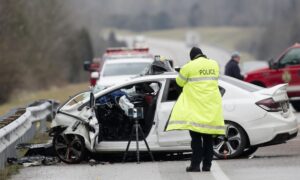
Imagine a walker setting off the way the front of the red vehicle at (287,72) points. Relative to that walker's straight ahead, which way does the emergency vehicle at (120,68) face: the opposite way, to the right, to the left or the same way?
to the left

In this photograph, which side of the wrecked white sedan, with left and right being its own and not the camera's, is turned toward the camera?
left

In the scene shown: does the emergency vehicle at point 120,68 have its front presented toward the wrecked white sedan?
yes

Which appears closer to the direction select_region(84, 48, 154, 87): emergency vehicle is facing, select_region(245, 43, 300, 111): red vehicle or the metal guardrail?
the metal guardrail

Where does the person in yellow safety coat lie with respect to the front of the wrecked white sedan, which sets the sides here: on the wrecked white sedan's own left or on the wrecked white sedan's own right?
on the wrecked white sedan's own left

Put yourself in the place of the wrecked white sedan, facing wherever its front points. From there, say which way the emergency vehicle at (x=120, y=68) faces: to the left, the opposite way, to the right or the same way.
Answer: to the left

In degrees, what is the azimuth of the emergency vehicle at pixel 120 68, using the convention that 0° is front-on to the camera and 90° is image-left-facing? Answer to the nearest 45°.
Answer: approximately 0°

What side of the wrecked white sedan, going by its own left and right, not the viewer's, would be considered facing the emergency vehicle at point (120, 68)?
right

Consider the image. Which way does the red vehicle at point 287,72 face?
to the viewer's left
